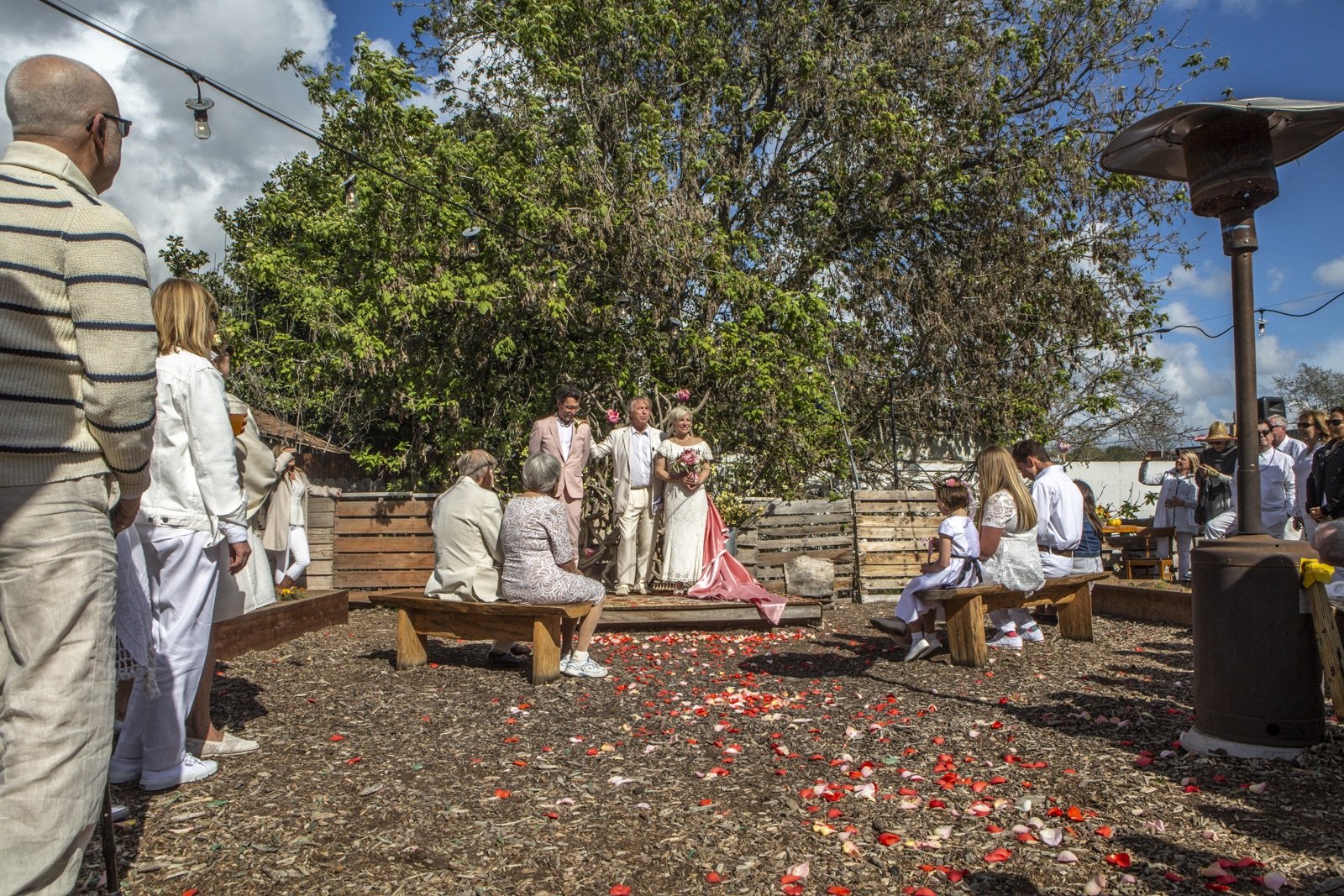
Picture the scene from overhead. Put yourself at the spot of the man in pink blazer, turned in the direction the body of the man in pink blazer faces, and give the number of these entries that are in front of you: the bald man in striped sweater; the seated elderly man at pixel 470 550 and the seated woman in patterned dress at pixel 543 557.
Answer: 3

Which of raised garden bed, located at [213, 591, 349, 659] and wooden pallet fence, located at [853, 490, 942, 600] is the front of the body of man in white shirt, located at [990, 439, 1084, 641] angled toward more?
the wooden pallet fence

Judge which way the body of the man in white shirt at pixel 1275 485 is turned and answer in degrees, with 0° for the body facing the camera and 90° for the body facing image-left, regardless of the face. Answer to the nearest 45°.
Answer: approximately 45°

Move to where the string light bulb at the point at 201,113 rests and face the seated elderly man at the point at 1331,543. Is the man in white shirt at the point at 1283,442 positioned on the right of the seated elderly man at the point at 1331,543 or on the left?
left

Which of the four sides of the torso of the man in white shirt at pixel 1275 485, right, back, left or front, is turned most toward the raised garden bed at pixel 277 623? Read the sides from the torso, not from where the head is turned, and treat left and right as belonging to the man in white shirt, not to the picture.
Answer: front

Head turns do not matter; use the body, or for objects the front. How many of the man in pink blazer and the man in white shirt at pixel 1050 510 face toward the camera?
1

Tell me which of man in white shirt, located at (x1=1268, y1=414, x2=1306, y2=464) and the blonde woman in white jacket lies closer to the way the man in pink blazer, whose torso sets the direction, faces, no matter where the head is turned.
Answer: the blonde woman in white jacket

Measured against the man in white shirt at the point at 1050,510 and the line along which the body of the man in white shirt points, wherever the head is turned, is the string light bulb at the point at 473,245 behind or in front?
in front

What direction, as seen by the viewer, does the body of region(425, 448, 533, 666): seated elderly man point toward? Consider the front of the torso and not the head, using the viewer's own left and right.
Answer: facing away from the viewer and to the right of the viewer

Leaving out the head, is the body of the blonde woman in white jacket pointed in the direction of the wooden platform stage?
yes

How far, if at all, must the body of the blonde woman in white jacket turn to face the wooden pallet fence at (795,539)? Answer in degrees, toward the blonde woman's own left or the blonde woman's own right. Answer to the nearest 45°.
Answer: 0° — they already face it

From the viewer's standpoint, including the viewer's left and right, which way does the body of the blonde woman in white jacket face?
facing away from the viewer and to the right of the viewer
